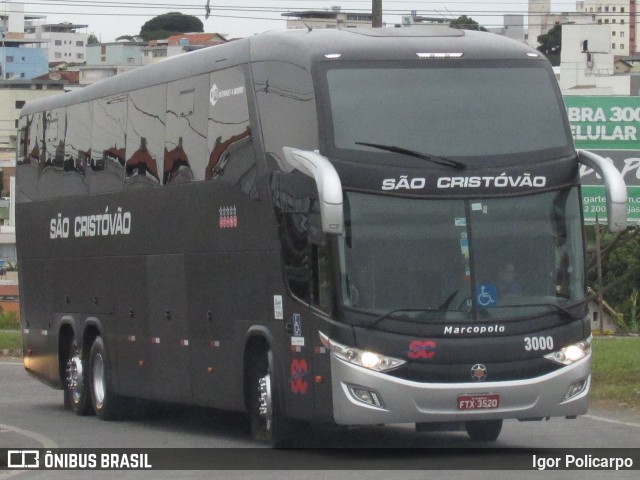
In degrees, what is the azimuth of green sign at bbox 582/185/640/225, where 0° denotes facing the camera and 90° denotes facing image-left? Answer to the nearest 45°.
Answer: approximately 0°

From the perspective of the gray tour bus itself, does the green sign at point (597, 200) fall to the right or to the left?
on its left

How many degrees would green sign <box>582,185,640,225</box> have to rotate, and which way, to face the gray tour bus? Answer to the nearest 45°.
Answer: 0° — it already faces it

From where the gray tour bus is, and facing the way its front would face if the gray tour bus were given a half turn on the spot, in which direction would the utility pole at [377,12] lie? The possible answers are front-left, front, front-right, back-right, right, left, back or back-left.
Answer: front-right
